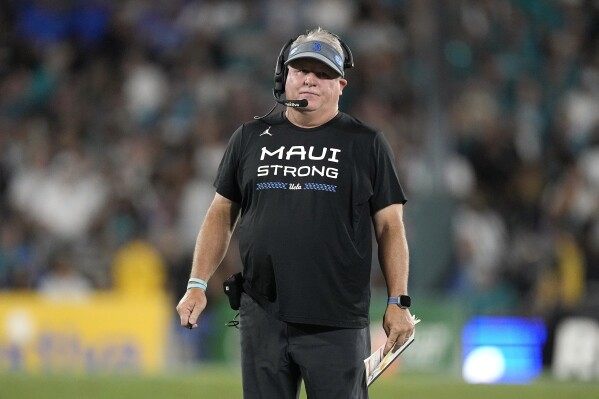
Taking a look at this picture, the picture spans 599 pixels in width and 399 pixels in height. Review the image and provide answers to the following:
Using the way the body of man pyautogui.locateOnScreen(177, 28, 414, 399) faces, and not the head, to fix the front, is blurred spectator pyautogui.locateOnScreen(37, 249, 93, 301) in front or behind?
behind

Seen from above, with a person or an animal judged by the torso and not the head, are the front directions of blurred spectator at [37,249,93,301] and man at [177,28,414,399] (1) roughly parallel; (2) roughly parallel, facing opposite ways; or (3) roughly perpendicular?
roughly parallel

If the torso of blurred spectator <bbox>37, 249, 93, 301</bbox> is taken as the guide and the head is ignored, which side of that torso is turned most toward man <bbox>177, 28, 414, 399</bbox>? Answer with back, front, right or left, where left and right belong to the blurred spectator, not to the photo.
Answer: front

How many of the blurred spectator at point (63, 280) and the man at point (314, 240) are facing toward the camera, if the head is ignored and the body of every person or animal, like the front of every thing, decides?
2

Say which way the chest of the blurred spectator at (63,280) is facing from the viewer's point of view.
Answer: toward the camera
